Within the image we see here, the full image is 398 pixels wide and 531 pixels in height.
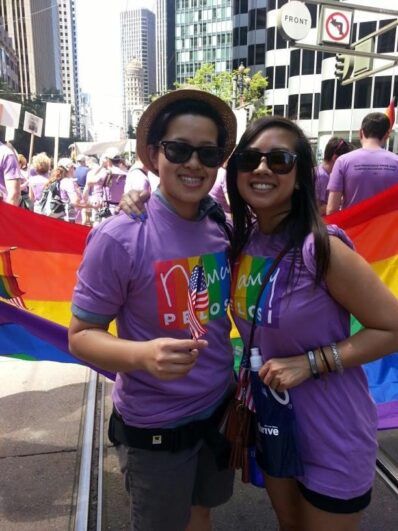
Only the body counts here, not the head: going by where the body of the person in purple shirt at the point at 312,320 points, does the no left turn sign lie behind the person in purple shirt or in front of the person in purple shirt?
behind

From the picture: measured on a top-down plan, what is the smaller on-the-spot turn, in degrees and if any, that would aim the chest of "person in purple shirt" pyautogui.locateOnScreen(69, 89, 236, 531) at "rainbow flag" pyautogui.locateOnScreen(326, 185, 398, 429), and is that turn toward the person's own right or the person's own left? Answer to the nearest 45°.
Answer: approximately 90° to the person's own left

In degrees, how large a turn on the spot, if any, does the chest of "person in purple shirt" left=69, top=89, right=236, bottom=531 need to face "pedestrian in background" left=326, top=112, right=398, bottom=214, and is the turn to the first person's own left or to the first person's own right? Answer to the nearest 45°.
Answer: approximately 90° to the first person's own left

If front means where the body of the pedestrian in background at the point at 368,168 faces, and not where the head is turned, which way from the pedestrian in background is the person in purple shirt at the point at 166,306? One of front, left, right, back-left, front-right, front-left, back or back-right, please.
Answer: back

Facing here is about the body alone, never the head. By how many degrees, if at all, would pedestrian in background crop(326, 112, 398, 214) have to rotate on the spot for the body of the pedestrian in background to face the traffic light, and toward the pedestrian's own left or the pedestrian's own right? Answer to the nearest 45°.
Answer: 0° — they already face it

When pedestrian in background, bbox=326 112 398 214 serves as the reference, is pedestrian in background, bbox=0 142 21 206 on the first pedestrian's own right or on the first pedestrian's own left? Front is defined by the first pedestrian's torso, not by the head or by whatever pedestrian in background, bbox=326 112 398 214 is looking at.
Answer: on the first pedestrian's own left

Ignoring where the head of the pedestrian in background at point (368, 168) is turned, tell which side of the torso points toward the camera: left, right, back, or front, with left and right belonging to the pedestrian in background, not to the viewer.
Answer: back

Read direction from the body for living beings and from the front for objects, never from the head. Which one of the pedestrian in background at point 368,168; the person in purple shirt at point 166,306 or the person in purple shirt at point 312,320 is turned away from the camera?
the pedestrian in background

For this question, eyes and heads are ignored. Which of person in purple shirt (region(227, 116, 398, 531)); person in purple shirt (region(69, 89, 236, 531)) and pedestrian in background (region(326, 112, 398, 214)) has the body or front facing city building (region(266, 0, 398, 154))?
the pedestrian in background

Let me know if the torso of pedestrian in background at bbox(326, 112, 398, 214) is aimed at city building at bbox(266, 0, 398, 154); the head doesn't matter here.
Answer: yes

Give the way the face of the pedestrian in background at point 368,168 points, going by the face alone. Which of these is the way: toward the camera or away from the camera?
away from the camera

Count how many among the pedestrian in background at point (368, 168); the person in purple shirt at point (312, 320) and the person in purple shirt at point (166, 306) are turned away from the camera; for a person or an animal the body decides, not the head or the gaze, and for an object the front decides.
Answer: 1

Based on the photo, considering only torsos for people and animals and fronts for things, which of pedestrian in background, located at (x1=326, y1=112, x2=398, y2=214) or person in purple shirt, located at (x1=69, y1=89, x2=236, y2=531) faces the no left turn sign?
the pedestrian in background

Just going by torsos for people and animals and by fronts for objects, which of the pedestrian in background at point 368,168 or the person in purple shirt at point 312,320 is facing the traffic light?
the pedestrian in background
